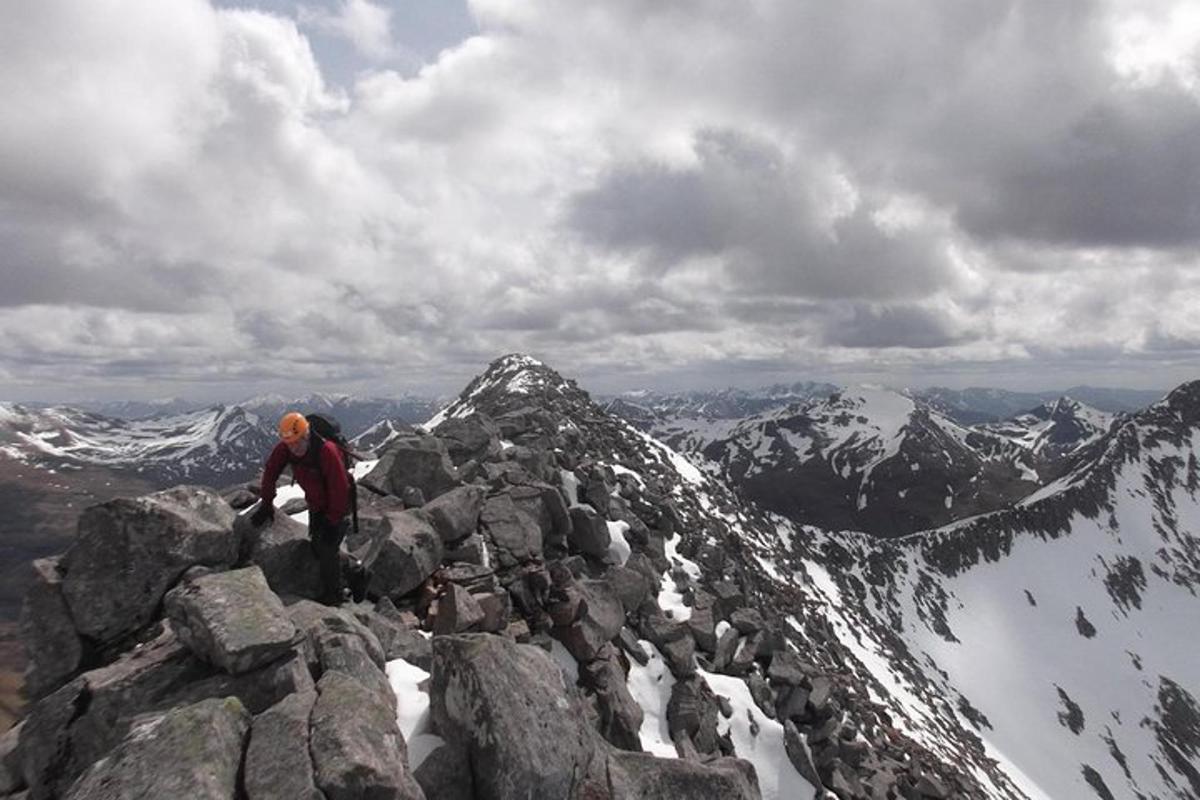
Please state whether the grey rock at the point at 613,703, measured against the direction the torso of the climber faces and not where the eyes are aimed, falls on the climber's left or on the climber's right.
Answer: on the climber's left

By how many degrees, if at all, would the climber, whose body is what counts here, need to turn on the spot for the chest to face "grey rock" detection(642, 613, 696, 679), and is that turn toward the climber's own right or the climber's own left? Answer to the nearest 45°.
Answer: approximately 135° to the climber's own left

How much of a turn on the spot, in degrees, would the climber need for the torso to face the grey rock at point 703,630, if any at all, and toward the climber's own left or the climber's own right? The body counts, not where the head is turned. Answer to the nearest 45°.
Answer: approximately 135° to the climber's own left

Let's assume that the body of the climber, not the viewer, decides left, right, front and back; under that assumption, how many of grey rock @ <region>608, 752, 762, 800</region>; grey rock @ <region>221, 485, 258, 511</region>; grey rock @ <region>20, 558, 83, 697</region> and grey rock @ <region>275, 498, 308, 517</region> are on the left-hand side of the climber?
1

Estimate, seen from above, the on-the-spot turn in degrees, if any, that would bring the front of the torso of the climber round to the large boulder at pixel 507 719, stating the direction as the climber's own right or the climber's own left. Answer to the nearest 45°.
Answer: approximately 90° to the climber's own left

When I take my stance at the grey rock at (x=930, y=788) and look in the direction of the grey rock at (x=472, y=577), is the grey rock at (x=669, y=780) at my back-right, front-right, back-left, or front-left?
front-left

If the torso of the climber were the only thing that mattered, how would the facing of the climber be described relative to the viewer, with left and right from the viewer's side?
facing the viewer and to the left of the viewer

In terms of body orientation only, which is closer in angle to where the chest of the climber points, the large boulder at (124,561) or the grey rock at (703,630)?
the large boulder
